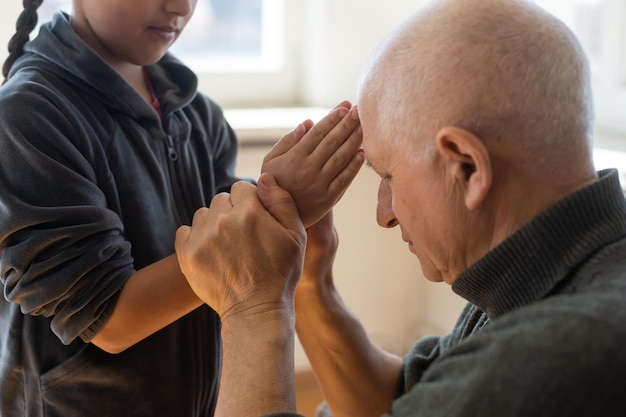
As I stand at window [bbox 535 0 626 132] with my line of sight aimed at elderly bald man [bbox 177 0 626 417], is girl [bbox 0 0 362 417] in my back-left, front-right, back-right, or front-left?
front-right

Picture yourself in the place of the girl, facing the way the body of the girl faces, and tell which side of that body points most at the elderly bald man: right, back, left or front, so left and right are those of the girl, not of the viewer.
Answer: front

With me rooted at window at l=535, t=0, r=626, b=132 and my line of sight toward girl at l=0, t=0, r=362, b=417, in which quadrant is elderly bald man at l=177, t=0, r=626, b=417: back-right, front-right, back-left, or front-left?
front-left

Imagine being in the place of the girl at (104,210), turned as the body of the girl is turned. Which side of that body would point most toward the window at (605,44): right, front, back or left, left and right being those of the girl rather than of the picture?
left

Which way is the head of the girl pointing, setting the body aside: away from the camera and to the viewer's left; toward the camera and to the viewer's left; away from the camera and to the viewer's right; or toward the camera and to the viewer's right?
toward the camera and to the viewer's right

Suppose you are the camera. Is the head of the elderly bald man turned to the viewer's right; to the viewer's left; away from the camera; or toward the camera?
to the viewer's left

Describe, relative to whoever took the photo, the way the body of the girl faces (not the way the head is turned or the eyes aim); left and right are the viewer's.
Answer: facing the viewer and to the right of the viewer

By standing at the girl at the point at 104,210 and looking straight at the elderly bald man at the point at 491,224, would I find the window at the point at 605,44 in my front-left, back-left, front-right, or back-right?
front-left

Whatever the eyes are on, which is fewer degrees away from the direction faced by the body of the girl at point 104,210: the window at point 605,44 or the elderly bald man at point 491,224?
the elderly bald man
